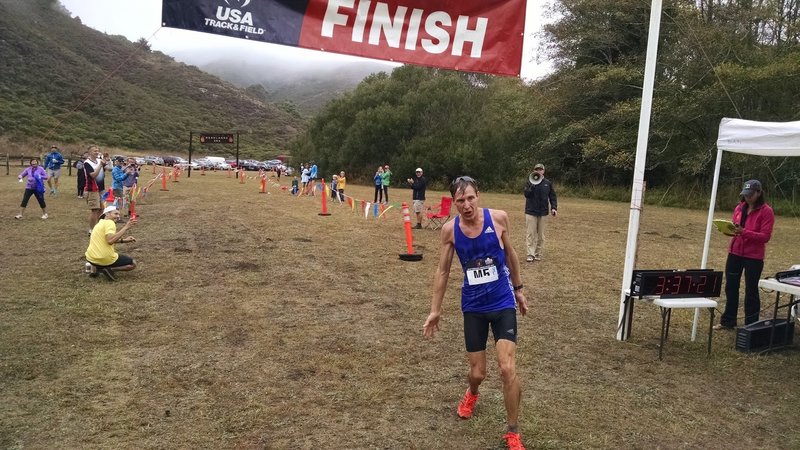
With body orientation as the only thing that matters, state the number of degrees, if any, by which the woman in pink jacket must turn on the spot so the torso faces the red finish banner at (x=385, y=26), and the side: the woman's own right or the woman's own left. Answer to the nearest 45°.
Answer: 0° — they already face it

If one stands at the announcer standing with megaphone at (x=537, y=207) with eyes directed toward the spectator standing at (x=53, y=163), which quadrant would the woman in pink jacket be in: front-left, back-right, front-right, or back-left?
back-left

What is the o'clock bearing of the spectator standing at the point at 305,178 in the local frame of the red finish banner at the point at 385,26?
The spectator standing is roughly at 6 o'clock from the red finish banner.

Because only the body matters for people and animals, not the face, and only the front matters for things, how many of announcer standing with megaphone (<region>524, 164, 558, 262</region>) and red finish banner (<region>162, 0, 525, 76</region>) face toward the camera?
2

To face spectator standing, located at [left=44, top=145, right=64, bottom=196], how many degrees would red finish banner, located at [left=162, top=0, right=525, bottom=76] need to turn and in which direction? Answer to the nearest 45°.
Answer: approximately 135° to its right

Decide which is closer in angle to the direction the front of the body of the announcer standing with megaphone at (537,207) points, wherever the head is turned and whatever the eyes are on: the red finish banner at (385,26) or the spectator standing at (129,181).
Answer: the red finish banner

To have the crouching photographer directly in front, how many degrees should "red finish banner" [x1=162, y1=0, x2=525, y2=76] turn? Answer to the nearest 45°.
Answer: approximately 135° to its right

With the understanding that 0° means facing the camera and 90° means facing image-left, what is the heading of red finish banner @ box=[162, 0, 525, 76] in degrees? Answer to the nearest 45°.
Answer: approximately 0°

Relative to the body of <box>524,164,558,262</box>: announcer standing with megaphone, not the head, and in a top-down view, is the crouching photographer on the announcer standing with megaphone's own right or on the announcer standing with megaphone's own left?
on the announcer standing with megaphone's own right

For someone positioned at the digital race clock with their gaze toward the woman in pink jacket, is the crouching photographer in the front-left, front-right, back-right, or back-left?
back-left

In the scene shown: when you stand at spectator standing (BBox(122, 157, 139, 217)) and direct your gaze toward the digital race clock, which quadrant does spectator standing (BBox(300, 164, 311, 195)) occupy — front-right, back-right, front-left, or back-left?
back-left

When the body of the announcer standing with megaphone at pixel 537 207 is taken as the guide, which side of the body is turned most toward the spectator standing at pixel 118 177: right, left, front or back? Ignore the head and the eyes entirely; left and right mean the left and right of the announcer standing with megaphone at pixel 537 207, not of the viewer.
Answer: right
